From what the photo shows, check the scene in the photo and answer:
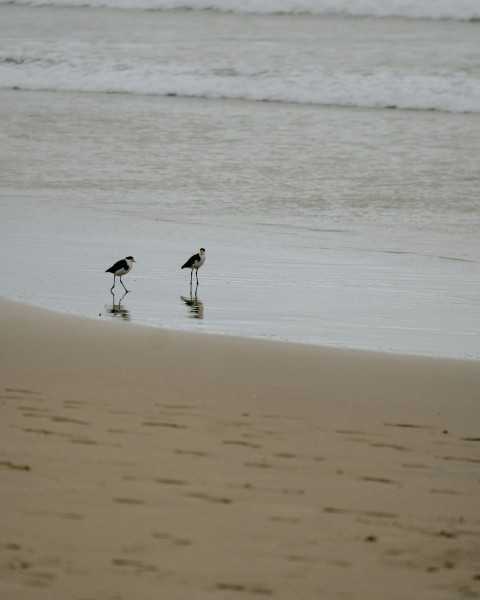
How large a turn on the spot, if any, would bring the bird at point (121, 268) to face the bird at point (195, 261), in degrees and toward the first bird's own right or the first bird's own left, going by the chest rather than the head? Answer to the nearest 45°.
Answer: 0° — it already faces it

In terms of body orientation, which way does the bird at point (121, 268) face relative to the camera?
to the viewer's right
